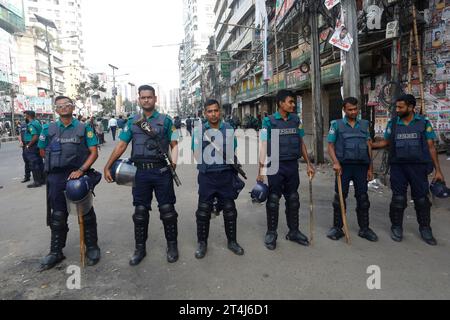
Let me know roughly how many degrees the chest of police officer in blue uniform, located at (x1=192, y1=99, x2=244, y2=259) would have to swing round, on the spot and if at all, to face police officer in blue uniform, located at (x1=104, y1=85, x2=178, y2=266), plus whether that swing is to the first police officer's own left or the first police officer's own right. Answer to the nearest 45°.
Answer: approximately 90° to the first police officer's own right

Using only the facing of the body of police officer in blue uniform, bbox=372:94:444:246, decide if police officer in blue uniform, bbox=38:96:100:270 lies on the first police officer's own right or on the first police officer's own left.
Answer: on the first police officer's own right

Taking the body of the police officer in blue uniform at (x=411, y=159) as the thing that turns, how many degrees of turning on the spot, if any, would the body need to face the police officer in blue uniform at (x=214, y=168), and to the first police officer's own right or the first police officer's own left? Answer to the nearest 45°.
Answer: approximately 45° to the first police officer's own right

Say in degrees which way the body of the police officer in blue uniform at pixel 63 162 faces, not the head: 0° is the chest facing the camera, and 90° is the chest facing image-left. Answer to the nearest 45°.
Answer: approximately 0°

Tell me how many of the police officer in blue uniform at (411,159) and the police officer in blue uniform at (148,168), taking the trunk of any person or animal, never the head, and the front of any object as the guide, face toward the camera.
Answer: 2
